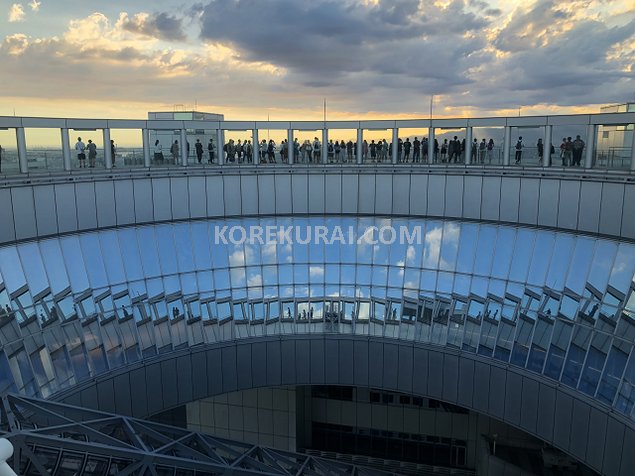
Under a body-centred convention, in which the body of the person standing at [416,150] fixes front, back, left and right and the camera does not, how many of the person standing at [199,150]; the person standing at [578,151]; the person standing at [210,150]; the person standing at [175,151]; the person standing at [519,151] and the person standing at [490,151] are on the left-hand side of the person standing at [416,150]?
3

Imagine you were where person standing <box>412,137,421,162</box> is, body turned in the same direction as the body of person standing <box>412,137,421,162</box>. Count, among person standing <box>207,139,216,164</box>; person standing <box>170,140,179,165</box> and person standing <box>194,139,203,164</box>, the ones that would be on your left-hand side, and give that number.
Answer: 3

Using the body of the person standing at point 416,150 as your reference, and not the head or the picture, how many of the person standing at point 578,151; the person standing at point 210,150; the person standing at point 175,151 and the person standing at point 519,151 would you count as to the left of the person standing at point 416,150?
2

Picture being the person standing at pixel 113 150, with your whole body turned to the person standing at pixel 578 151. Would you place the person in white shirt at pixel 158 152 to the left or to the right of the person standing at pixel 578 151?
left

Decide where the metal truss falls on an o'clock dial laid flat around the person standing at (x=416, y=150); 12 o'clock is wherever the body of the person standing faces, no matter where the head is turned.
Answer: The metal truss is roughly at 7 o'clock from the person standing.

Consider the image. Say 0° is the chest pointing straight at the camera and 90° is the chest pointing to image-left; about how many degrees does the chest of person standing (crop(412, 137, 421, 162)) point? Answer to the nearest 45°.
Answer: approximately 180°

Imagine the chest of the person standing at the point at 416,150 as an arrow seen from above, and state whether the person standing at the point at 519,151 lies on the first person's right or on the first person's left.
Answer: on the first person's right

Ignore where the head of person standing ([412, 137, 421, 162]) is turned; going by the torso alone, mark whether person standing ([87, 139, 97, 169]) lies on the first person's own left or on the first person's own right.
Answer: on the first person's own left

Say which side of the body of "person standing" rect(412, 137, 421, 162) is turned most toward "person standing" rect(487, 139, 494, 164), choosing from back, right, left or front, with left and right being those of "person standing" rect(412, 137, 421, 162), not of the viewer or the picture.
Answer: right

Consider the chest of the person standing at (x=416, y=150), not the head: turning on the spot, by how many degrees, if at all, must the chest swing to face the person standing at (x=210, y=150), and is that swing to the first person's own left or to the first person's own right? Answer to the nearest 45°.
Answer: approximately 90° to the first person's own left

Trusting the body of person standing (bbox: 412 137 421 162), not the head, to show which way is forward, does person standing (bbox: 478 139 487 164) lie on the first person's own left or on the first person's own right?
on the first person's own right

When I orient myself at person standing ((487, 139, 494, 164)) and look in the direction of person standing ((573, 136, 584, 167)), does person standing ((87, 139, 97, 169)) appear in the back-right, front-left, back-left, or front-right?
back-right

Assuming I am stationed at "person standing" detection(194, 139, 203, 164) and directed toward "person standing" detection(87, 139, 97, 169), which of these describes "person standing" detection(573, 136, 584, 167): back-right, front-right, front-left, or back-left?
back-left

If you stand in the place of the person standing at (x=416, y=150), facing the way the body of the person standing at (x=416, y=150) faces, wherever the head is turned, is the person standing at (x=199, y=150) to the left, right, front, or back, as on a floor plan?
left

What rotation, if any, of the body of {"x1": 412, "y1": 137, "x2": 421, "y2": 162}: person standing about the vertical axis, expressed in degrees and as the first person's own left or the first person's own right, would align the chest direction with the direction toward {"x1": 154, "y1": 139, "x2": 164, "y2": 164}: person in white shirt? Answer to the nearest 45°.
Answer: approximately 90° to the first person's own left

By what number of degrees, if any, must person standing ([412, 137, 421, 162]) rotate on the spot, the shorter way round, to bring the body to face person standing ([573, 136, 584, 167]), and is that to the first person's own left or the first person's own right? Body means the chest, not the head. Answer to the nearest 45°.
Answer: approximately 135° to the first person's own right

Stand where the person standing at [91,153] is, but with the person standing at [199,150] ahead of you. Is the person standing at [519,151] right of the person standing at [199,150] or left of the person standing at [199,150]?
right
